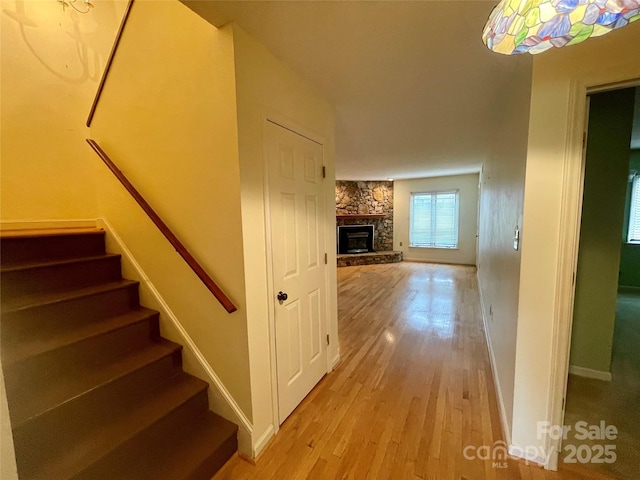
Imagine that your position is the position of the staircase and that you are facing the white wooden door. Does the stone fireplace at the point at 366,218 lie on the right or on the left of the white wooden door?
left

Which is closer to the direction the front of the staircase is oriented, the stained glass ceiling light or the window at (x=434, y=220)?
the stained glass ceiling light

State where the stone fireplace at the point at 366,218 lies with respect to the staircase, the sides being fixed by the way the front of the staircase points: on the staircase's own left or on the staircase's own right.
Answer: on the staircase's own left

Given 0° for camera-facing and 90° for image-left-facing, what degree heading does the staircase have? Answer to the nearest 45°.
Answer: approximately 315°

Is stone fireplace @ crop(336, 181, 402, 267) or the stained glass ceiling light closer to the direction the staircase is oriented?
the stained glass ceiling light
